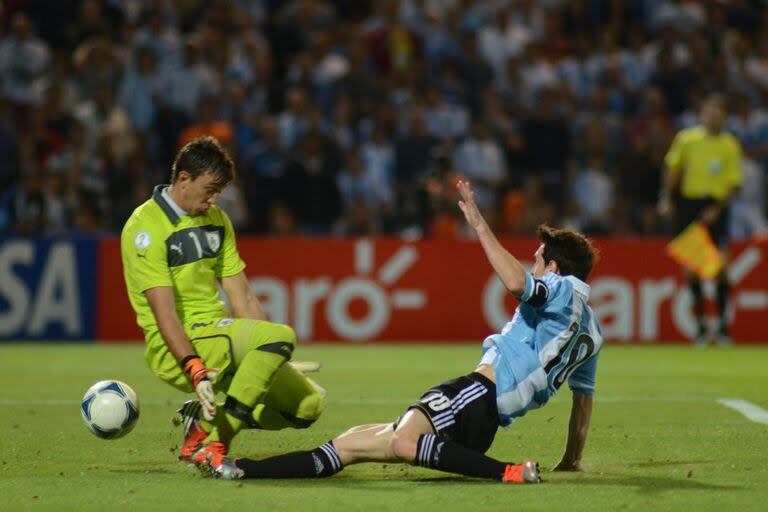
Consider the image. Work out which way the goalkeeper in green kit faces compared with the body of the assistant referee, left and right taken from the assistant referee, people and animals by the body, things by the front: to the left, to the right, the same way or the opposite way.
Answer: to the left

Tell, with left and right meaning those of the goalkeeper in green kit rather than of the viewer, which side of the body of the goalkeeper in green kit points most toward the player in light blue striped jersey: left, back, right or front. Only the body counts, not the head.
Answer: front

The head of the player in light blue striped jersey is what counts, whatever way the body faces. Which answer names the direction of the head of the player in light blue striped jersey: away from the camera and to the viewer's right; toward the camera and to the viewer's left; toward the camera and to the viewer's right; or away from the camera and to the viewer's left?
away from the camera and to the viewer's left

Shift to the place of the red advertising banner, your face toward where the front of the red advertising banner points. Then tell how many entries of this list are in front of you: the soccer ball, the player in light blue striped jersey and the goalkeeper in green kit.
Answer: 3

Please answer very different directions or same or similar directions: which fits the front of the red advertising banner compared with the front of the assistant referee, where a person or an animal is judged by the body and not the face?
same or similar directions

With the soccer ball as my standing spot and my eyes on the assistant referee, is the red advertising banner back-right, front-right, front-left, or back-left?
front-left

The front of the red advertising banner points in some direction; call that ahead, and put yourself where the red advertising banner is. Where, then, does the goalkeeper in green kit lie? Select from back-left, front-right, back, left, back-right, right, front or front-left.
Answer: front

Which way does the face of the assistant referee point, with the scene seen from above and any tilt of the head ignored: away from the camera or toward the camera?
toward the camera

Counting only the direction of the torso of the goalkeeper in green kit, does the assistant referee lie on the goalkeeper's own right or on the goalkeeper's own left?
on the goalkeeper's own left

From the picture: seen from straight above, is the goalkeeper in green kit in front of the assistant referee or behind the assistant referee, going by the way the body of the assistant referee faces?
in front

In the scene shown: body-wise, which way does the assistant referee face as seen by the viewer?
toward the camera

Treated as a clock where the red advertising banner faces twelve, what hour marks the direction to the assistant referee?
The assistant referee is roughly at 9 o'clock from the red advertising banner.
